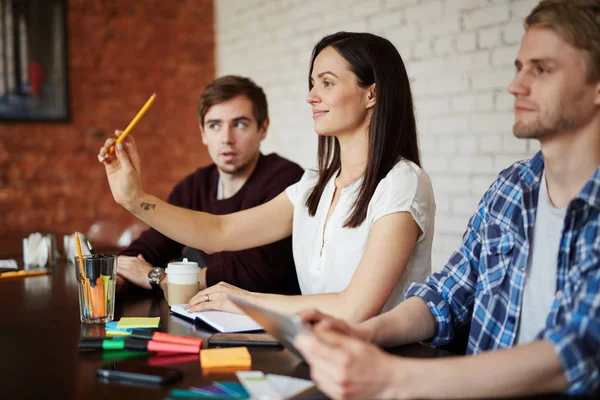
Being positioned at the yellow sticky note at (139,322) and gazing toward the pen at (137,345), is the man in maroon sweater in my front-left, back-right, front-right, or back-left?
back-left

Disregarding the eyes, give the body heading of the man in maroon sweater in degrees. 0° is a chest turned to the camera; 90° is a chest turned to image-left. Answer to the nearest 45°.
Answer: approximately 45°

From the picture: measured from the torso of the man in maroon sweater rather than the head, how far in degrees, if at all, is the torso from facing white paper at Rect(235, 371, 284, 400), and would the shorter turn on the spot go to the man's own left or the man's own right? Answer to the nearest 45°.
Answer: approximately 45° to the man's own left

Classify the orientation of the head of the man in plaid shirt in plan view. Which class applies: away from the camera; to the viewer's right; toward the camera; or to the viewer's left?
to the viewer's left

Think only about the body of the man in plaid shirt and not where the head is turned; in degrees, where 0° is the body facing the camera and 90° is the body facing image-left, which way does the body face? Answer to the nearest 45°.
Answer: approximately 45°

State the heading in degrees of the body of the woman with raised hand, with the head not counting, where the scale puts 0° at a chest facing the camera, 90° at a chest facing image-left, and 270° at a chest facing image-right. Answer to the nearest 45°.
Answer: approximately 45°

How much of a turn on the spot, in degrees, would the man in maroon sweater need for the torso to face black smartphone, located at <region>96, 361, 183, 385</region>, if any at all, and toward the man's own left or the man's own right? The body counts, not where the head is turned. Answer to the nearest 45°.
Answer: approximately 45° to the man's own left
